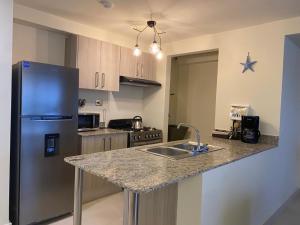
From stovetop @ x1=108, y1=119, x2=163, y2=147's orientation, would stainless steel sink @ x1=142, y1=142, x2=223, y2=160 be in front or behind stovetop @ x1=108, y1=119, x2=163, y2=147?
in front

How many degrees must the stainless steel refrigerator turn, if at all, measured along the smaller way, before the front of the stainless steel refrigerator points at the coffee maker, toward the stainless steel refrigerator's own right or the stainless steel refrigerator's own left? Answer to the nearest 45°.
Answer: approximately 45° to the stainless steel refrigerator's own left

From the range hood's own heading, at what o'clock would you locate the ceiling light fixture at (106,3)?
The ceiling light fixture is roughly at 2 o'clock from the range hood.

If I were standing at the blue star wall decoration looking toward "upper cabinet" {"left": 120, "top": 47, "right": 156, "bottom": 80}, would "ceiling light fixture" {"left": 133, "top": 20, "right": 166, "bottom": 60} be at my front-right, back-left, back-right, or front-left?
front-left

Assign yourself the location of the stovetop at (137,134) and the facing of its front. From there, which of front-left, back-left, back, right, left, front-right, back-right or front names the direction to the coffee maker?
front

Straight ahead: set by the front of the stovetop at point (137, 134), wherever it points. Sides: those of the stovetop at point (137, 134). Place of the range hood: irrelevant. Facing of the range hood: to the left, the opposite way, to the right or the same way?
the same way

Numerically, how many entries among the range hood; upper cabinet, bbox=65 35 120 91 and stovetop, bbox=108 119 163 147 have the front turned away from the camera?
0

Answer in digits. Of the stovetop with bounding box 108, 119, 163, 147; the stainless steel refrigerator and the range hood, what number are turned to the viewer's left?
0

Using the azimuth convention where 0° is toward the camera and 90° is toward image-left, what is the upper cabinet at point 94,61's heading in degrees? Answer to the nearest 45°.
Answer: approximately 315°

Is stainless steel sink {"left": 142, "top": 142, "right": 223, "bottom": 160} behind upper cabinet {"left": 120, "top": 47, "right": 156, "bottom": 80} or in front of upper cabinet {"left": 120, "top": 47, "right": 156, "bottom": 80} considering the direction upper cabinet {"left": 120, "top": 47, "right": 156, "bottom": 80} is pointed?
in front

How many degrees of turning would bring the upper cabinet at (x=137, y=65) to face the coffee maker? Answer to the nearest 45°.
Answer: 0° — it already faces it

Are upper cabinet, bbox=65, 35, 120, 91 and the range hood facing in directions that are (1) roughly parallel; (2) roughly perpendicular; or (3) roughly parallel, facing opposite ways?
roughly parallel

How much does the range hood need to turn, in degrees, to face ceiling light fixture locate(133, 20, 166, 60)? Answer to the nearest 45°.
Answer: approximately 45° to its right

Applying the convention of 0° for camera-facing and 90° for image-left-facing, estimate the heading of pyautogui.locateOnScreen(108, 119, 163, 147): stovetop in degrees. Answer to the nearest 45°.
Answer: approximately 315°

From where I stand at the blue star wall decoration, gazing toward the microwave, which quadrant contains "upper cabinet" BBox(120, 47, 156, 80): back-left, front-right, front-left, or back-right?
front-right

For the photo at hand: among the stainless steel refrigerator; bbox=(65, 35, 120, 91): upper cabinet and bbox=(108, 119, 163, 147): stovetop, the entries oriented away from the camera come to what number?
0

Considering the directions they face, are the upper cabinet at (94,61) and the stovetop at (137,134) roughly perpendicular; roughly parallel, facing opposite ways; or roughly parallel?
roughly parallel

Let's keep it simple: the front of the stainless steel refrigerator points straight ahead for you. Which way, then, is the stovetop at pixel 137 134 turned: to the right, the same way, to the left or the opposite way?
the same way

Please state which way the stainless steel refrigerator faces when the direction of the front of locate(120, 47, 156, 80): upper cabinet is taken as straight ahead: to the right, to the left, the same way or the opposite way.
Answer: the same way
